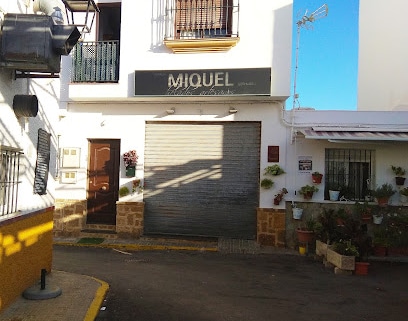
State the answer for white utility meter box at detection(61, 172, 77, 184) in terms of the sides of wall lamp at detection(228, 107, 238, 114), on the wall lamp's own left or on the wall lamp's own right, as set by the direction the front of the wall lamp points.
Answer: on the wall lamp's own right

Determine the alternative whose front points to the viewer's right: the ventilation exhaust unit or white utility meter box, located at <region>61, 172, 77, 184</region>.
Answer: the ventilation exhaust unit

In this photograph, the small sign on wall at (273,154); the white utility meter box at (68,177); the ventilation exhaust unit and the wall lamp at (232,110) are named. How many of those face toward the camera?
3

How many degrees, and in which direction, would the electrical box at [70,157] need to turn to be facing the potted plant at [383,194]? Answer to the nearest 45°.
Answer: approximately 45° to its left

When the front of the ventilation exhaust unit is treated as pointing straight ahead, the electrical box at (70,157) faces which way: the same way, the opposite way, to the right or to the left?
to the right
